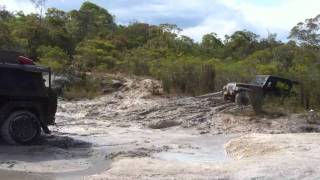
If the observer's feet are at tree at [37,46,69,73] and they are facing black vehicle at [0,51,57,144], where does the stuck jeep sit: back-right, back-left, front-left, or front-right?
front-left

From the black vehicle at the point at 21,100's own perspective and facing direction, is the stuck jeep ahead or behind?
behind

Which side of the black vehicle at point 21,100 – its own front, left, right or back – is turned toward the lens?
left

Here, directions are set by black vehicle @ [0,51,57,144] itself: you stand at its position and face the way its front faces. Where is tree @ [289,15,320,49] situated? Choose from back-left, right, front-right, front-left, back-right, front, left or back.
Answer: back-right

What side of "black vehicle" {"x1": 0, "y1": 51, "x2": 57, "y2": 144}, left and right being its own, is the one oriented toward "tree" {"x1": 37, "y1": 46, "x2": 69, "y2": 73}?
right

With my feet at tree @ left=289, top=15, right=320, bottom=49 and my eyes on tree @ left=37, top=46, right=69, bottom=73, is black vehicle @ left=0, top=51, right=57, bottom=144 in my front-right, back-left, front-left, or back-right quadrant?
front-left

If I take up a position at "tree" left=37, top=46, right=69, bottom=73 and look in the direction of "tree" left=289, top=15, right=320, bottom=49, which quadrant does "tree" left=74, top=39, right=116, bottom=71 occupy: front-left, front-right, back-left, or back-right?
front-left

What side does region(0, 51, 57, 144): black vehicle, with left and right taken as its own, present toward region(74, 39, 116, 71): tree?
right
